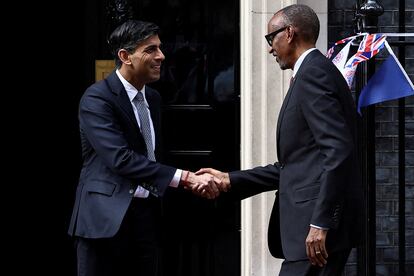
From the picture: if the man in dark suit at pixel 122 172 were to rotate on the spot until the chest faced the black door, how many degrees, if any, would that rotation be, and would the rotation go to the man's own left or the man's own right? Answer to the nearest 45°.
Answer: approximately 135° to the man's own left

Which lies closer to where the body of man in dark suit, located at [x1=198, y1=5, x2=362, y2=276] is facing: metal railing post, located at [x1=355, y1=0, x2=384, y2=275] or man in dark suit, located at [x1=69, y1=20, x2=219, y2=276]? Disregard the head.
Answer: the man in dark suit

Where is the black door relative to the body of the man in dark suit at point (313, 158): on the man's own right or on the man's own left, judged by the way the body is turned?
on the man's own right

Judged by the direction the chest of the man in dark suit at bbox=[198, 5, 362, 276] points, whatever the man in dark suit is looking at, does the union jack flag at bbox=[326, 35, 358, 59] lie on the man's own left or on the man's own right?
on the man's own right

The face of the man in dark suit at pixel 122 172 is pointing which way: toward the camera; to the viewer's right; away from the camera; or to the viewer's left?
to the viewer's right

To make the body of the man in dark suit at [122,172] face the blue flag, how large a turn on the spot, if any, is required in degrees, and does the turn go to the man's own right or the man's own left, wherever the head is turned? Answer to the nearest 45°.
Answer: approximately 45° to the man's own left

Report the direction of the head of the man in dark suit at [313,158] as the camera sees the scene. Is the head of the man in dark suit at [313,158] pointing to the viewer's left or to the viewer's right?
to the viewer's left

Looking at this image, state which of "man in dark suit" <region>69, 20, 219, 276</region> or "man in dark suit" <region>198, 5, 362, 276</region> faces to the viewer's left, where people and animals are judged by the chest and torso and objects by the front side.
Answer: "man in dark suit" <region>198, 5, 362, 276</region>

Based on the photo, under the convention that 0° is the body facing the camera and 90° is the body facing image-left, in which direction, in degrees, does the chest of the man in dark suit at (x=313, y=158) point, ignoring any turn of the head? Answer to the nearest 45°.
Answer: approximately 90°

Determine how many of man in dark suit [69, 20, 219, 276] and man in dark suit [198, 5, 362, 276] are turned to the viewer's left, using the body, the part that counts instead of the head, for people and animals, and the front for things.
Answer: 1

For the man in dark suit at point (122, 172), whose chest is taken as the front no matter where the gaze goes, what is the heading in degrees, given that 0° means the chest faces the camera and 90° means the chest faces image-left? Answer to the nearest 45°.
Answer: approximately 315°
